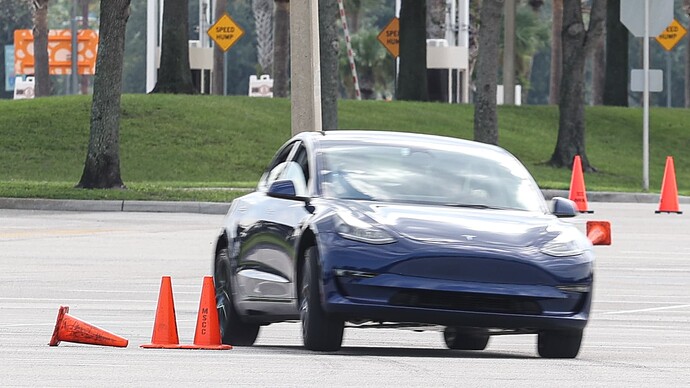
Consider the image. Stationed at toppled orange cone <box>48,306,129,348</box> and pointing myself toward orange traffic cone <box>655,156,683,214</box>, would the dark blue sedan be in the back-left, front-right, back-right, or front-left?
front-right

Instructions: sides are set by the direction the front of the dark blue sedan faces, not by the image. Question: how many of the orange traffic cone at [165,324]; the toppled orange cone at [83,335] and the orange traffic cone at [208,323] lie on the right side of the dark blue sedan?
3

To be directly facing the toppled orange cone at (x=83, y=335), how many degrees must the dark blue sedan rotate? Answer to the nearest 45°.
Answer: approximately 90° to its right

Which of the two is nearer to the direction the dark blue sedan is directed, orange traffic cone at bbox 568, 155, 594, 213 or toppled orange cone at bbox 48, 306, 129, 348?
the toppled orange cone

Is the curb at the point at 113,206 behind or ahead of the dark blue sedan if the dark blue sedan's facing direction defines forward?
behind

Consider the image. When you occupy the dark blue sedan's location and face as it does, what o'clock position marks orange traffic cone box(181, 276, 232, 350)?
The orange traffic cone is roughly at 3 o'clock from the dark blue sedan.

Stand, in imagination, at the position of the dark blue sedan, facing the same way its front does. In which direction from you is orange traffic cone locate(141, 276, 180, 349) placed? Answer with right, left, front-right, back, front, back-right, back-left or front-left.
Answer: right

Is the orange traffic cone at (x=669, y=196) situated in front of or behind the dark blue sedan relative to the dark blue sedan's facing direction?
behind

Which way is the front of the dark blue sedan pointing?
toward the camera
